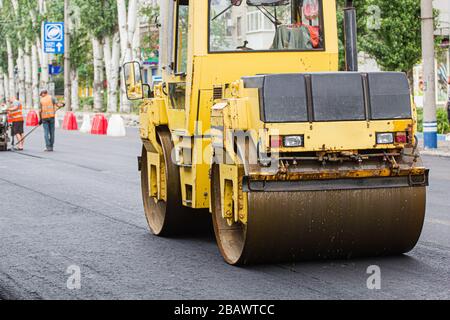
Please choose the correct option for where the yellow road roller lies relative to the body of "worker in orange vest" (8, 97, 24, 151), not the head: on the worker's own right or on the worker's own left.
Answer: on the worker's own left

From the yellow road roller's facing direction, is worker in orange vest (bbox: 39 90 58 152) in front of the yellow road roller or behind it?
in front

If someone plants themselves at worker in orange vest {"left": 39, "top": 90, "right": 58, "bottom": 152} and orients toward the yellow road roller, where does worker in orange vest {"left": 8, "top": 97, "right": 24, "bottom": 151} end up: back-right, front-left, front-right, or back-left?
back-right

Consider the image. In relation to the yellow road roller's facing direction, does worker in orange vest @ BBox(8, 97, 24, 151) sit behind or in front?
in front

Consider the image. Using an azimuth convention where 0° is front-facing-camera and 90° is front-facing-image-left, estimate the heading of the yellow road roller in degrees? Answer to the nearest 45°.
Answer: approximately 135°

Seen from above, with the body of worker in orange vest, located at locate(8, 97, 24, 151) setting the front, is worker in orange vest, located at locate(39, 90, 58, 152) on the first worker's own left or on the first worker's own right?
on the first worker's own left
